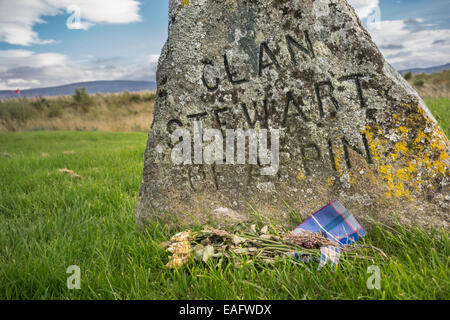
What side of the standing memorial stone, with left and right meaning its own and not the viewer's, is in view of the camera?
front

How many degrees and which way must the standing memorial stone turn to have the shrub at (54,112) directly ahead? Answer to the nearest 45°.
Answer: approximately 135° to its right

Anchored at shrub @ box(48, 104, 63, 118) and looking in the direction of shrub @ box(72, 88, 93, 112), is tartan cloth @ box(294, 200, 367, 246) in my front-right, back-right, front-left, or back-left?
back-right

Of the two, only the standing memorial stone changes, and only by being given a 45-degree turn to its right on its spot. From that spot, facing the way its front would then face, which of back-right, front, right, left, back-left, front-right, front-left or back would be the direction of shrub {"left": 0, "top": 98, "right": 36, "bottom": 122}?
right

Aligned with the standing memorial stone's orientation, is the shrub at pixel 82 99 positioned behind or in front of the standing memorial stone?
behind
